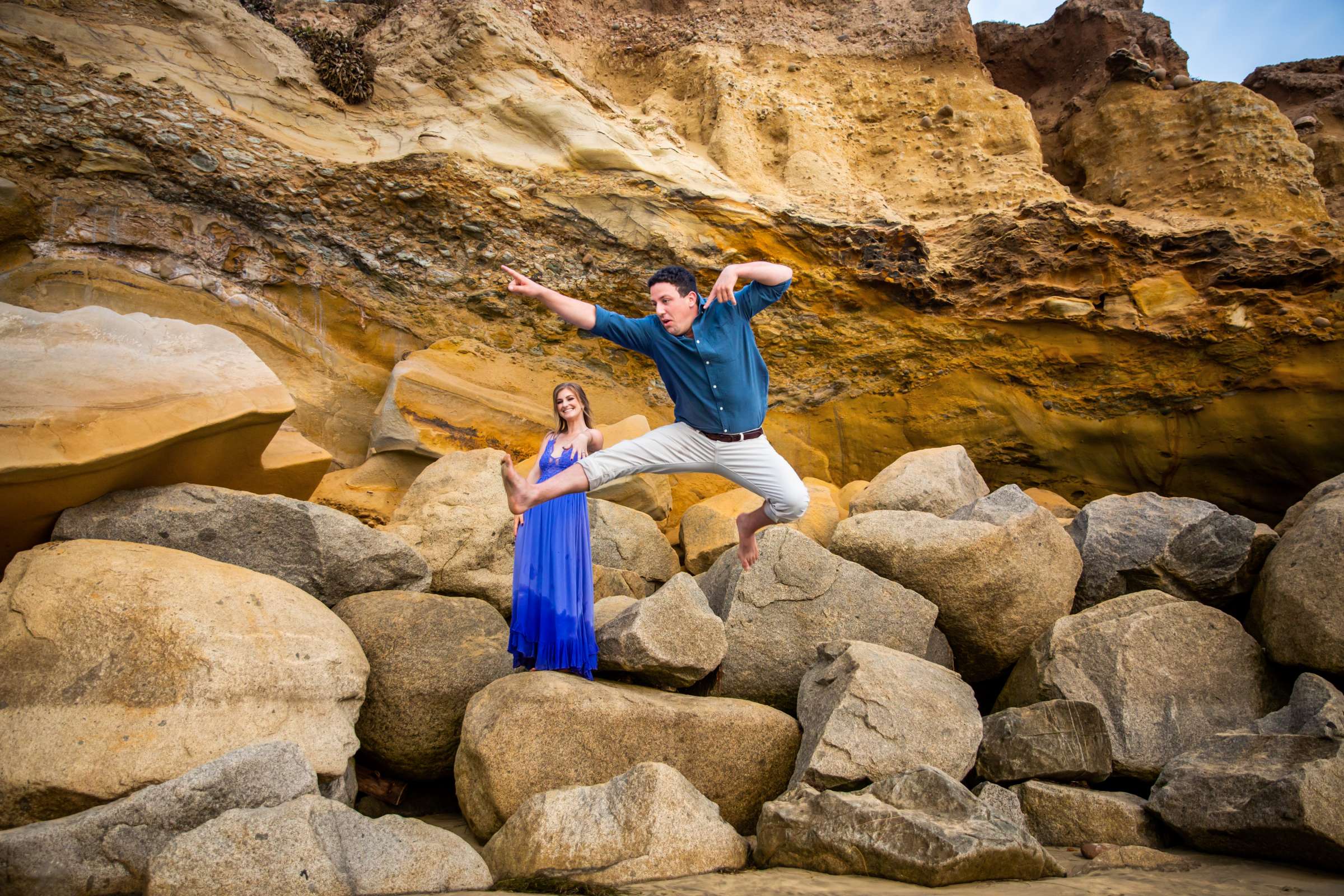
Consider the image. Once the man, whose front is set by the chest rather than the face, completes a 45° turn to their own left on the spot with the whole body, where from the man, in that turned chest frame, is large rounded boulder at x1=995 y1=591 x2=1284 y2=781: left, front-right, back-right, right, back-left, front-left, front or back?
front-left

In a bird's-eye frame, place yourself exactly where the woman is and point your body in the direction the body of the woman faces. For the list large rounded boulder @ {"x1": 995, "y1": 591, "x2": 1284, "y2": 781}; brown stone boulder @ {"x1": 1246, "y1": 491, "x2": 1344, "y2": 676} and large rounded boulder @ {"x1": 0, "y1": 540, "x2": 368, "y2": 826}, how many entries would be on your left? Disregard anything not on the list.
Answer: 2

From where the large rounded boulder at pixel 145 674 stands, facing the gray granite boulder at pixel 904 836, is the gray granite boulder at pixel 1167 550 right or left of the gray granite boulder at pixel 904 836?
left

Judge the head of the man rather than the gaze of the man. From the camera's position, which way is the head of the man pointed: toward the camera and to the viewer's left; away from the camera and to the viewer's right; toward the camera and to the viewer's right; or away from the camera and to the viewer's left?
toward the camera and to the viewer's left

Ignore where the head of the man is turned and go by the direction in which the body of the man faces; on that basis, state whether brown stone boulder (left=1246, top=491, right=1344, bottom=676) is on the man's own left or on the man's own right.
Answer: on the man's own left

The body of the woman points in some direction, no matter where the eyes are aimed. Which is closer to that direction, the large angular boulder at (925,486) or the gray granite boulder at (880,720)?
the gray granite boulder

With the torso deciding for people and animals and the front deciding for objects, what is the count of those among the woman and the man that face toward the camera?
2

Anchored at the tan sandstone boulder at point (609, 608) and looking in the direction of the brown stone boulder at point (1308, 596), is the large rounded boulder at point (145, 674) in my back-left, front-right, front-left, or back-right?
back-right

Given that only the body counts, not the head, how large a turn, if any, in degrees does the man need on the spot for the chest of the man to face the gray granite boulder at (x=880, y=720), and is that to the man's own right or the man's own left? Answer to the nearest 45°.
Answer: approximately 90° to the man's own left

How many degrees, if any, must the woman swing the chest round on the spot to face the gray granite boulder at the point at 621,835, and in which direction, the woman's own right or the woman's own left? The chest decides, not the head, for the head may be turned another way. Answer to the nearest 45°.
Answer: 0° — they already face it
